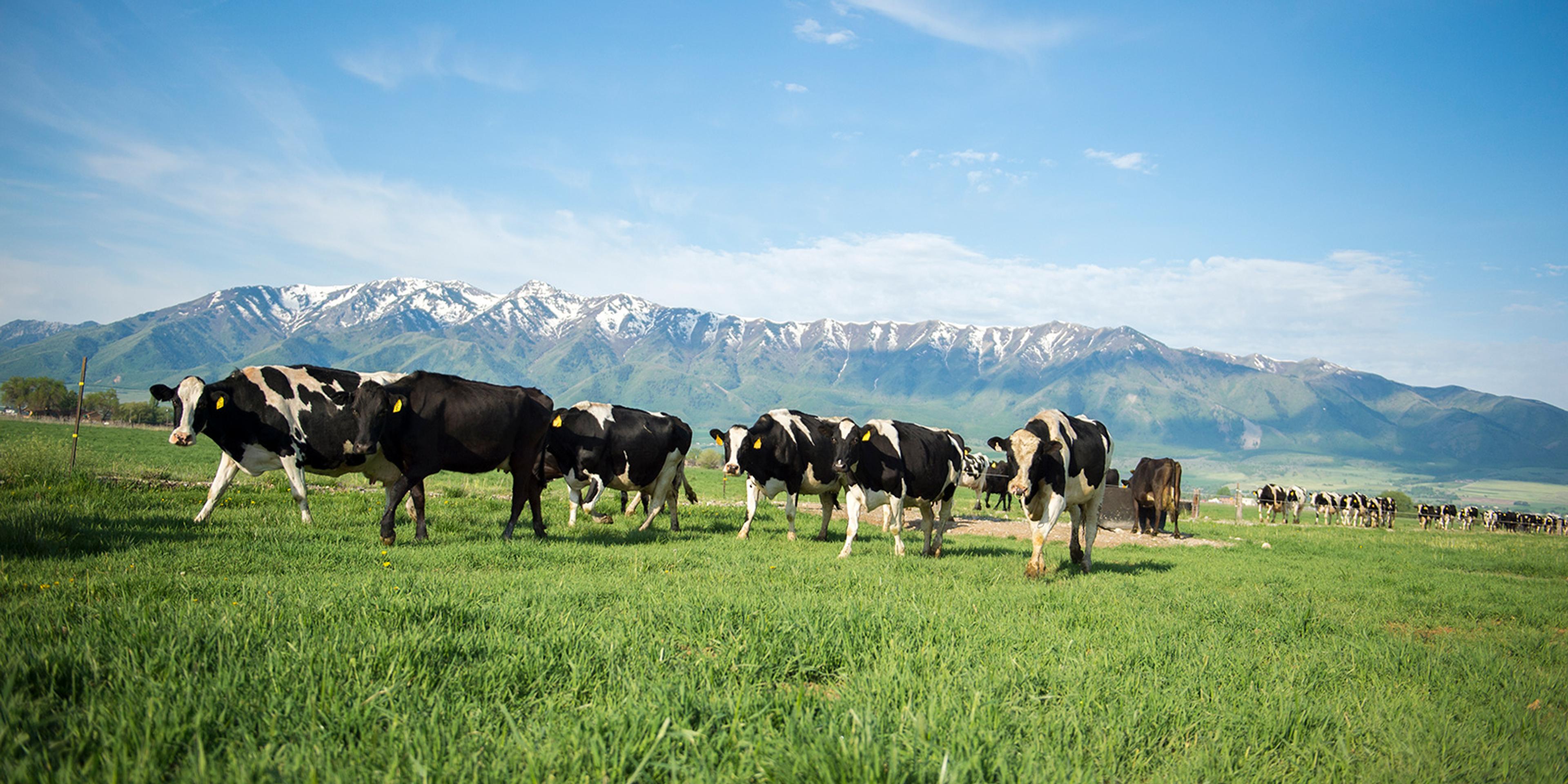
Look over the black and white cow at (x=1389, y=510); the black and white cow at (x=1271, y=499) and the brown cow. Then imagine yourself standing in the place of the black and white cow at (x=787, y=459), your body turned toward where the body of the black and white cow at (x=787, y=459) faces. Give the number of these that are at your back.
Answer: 3

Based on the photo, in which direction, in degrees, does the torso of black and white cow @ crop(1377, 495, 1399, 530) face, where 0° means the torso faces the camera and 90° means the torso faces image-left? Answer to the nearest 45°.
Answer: approximately 45°

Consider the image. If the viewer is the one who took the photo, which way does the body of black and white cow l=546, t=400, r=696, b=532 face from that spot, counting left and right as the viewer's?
facing to the left of the viewer

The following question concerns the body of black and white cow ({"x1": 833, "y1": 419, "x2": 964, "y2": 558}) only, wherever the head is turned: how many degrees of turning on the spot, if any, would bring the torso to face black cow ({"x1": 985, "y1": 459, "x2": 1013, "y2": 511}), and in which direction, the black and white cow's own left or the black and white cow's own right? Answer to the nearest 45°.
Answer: approximately 135° to the black and white cow's own right

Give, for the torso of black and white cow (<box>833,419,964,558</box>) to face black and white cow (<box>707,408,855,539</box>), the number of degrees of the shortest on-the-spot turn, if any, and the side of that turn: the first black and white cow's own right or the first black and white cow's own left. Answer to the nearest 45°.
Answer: approximately 90° to the first black and white cow's own right

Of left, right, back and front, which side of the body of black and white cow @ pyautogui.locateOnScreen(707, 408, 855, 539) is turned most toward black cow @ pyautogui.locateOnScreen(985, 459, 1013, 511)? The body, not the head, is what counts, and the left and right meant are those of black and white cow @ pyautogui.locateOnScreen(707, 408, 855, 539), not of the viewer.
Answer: back

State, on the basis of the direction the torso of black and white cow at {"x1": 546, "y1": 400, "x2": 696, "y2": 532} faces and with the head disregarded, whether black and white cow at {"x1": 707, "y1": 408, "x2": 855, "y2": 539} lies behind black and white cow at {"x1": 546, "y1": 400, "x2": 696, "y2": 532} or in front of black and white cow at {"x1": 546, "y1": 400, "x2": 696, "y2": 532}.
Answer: behind

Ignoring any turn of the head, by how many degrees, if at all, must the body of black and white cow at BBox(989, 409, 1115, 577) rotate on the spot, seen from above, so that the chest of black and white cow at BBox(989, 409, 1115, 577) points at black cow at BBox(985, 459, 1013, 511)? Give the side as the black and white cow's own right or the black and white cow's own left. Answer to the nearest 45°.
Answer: approximately 135° to the black and white cow's own right
